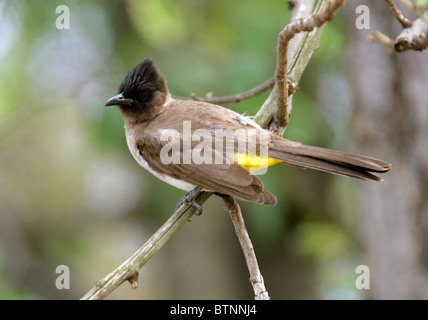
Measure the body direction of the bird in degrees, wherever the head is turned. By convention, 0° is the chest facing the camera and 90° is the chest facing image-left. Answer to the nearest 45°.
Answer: approximately 90°

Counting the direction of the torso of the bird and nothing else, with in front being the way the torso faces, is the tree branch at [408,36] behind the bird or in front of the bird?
behind
